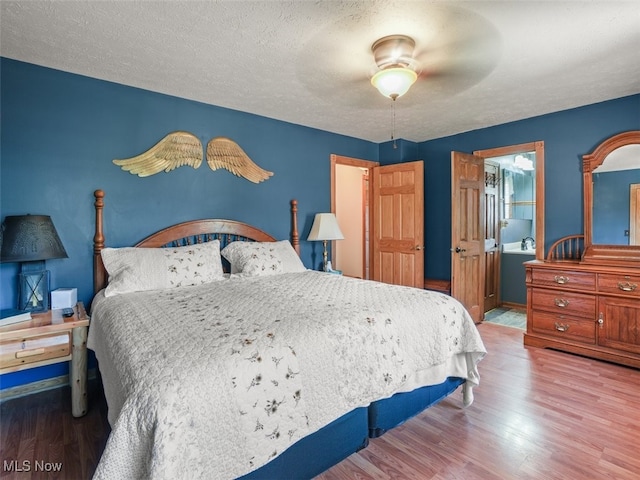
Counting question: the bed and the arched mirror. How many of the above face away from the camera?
0

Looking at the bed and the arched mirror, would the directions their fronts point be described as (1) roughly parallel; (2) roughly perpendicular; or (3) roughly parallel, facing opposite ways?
roughly perpendicular

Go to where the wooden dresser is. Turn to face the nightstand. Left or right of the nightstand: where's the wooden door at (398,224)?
right

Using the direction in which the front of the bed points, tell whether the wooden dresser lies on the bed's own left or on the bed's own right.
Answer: on the bed's own left

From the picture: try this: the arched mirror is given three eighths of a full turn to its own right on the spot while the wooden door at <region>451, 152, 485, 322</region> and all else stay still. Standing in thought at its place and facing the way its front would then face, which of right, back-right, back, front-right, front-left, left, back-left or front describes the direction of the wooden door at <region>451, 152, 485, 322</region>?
front-left

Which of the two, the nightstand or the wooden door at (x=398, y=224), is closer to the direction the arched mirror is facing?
the nightstand

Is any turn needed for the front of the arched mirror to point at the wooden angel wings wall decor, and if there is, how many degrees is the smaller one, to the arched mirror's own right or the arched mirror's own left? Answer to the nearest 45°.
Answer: approximately 45° to the arched mirror's own right

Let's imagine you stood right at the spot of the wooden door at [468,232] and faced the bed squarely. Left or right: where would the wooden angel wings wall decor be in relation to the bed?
right

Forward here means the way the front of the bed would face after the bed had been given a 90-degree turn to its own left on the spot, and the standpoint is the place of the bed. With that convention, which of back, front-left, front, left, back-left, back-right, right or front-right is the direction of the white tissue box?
left

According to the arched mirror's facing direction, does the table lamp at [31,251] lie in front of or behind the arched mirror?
in front

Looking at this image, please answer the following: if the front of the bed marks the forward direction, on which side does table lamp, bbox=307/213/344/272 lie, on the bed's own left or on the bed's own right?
on the bed's own left

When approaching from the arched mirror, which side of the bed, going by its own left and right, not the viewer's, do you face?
left

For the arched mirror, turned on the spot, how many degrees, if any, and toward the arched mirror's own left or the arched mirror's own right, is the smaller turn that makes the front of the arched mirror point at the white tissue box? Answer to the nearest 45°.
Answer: approximately 45° to the arched mirror's own right

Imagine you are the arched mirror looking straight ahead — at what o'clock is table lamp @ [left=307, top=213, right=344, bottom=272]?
The table lamp is roughly at 2 o'clock from the arched mirror.

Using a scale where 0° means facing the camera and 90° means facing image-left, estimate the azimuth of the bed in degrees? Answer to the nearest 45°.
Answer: approximately 315°
